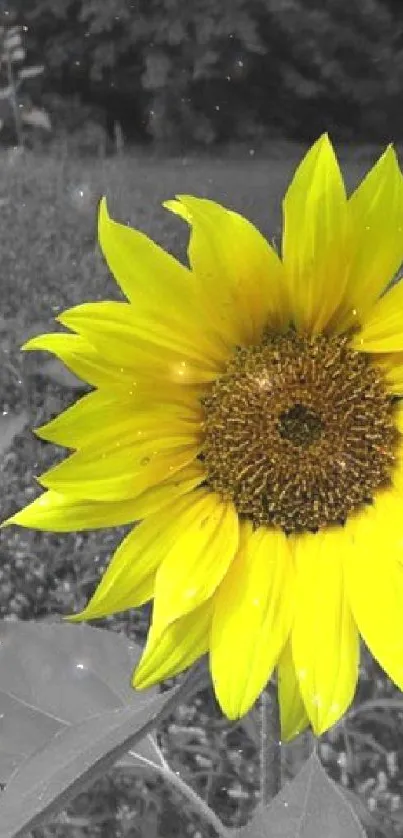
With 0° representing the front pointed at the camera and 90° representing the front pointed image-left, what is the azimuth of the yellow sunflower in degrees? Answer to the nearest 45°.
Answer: approximately 0°
